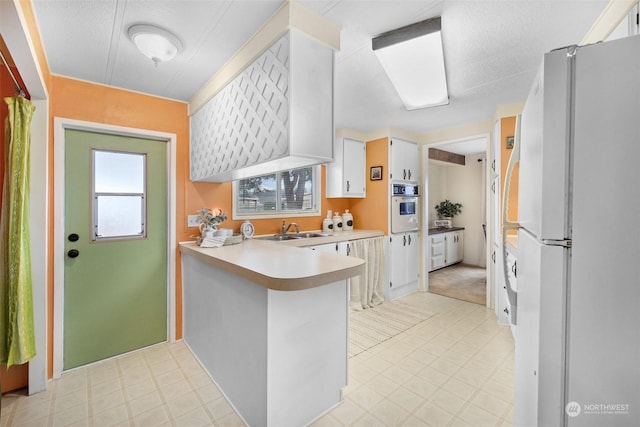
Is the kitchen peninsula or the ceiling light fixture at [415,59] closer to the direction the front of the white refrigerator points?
the kitchen peninsula

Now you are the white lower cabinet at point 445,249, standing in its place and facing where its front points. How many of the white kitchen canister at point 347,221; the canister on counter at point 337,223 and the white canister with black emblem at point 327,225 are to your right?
3

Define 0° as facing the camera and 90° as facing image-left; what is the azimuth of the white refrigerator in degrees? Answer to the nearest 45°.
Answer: approximately 90°

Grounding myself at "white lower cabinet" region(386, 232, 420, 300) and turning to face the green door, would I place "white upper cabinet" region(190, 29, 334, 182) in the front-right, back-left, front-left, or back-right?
front-left

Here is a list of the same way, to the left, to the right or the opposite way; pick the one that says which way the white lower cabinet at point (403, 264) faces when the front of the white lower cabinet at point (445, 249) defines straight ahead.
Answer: the same way

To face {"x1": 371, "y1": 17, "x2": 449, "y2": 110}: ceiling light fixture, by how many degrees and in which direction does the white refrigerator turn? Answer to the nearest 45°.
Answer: approximately 45° to its right

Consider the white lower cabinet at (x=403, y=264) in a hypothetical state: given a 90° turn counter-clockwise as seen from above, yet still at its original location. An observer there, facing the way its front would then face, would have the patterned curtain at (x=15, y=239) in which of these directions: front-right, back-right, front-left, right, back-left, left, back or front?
back

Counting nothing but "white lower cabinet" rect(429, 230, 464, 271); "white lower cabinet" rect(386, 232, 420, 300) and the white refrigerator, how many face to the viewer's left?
1

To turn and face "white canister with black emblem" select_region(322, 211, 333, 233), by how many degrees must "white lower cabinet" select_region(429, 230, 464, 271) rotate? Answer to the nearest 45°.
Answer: approximately 90° to its right

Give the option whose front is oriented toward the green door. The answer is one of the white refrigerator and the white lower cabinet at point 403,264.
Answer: the white refrigerator

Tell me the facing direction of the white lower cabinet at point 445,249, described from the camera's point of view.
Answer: facing the viewer and to the right of the viewer
